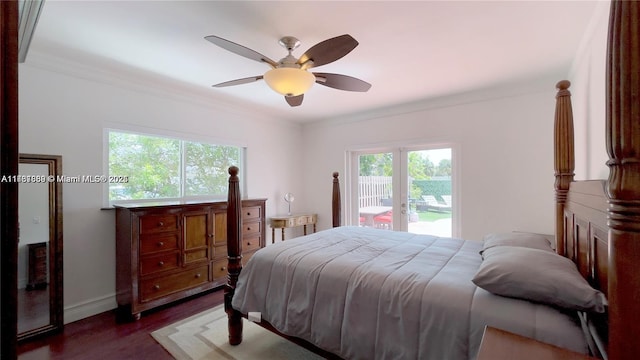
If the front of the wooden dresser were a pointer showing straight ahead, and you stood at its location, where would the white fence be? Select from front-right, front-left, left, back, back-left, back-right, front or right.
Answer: front-left

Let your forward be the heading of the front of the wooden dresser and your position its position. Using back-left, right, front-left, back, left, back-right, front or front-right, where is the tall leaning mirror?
back-right

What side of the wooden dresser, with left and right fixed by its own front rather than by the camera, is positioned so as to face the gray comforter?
front

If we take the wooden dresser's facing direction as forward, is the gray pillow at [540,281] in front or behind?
in front

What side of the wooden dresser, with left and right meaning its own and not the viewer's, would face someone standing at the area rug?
front

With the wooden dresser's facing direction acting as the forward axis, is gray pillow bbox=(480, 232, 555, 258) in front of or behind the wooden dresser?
in front

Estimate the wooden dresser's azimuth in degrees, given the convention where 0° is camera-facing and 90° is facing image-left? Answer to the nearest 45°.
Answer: approximately 315°

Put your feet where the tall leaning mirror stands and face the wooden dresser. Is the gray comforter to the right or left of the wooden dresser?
right

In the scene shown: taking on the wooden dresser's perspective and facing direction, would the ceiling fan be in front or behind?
in front

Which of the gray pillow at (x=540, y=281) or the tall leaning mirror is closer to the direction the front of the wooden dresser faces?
the gray pillow

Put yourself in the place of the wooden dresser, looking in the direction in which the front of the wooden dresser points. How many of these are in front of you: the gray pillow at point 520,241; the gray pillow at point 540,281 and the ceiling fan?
3

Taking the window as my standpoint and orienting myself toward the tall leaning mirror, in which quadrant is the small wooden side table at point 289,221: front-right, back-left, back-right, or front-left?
back-left

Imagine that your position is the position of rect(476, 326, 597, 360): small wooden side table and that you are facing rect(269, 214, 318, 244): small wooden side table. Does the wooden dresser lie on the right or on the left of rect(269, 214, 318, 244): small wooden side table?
left

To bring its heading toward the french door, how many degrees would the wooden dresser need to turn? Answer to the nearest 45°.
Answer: approximately 45° to its left
